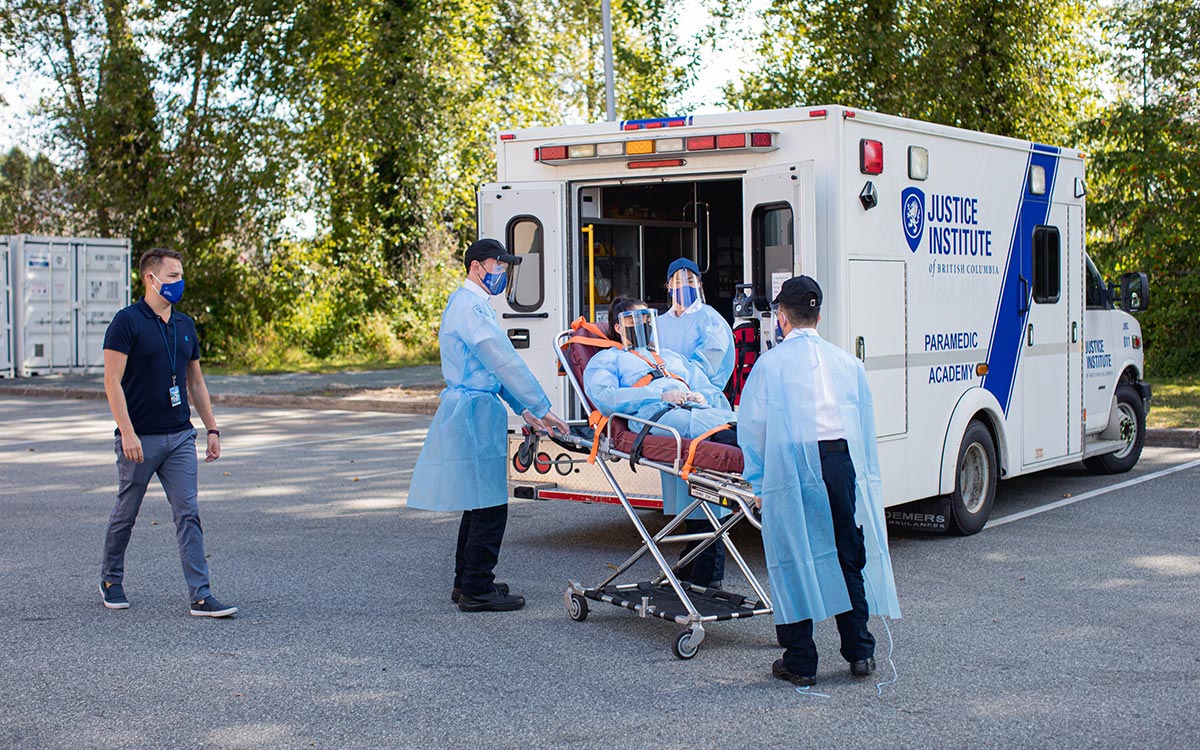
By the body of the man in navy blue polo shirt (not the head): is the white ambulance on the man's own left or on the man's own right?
on the man's own left

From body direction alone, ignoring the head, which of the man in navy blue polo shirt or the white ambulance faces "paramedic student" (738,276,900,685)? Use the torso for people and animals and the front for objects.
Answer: the man in navy blue polo shirt

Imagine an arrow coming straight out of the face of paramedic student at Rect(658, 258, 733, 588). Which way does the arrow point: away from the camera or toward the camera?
toward the camera

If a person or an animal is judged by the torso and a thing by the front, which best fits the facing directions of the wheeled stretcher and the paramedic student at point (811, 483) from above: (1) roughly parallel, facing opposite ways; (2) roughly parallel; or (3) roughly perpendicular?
roughly parallel, facing opposite ways

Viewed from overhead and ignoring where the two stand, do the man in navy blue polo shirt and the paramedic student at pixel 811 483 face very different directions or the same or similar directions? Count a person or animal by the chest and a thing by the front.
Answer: very different directions

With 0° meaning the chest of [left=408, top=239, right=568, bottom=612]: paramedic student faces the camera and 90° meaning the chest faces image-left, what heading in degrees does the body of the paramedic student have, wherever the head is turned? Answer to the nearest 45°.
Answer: approximately 270°

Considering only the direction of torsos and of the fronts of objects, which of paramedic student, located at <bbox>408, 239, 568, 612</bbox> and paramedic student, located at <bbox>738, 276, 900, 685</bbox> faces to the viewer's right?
paramedic student, located at <bbox>408, 239, 568, 612</bbox>

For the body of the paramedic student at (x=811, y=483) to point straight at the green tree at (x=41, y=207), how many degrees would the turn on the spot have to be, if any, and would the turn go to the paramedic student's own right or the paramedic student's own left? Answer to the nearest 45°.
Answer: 0° — they already face it

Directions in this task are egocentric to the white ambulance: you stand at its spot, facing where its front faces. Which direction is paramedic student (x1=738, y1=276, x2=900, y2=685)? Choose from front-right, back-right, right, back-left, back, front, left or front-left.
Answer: back-right

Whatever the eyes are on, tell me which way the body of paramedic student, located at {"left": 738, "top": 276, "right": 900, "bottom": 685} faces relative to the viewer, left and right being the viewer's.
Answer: facing away from the viewer and to the left of the viewer

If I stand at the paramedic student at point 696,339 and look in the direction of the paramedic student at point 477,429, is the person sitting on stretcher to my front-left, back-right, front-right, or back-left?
front-left

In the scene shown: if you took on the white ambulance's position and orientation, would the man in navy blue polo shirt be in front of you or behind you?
behind

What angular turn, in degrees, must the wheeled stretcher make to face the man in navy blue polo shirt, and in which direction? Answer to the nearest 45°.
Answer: approximately 135° to its right

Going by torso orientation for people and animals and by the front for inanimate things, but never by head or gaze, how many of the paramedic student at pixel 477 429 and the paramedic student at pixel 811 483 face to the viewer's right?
1

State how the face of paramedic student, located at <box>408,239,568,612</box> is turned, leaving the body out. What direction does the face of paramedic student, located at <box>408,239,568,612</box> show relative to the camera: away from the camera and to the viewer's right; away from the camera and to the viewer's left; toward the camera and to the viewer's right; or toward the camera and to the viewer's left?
toward the camera and to the viewer's right
